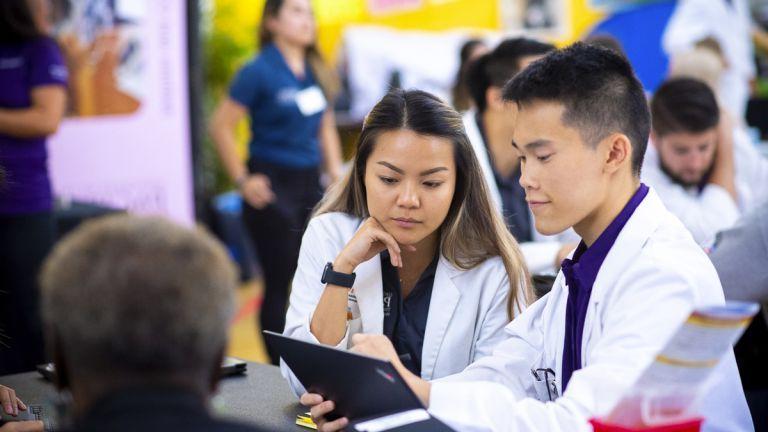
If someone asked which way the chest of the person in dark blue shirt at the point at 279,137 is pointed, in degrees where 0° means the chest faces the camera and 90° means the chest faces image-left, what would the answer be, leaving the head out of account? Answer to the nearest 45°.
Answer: approximately 315°

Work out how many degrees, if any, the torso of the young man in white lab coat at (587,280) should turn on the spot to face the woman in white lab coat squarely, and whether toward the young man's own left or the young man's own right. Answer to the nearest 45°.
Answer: approximately 90° to the young man's own right

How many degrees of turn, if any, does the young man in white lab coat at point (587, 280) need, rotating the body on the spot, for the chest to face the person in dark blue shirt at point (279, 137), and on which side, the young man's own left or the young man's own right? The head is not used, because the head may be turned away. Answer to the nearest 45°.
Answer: approximately 90° to the young man's own right

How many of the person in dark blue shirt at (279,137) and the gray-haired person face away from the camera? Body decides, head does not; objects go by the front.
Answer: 1

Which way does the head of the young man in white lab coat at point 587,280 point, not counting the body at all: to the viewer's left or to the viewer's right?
to the viewer's left

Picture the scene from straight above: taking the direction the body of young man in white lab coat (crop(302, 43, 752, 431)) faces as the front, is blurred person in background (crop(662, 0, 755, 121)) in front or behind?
behind

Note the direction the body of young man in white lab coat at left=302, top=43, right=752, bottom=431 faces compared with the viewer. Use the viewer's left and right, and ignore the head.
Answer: facing the viewer and to the left of the viewer

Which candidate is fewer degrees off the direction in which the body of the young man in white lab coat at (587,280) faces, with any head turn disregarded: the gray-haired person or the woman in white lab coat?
the gray-haired person

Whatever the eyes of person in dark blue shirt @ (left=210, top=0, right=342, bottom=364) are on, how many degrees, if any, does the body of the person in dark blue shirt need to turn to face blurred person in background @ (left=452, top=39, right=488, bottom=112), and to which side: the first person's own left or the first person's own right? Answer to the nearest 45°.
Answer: approximately 45° to the first person's own left

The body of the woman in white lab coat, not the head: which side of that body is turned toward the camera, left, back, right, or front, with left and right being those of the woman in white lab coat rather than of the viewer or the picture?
front

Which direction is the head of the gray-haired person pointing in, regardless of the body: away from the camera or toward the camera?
away from the camera

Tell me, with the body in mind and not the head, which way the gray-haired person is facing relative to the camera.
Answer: away from the camera

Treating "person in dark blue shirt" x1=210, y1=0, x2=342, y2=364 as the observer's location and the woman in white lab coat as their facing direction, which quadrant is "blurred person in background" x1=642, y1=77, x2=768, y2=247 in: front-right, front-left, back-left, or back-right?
front-left

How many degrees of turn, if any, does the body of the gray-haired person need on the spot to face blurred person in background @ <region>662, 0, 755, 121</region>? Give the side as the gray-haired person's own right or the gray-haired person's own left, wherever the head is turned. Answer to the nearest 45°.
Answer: approximately 45° to the gray-haired person's own right

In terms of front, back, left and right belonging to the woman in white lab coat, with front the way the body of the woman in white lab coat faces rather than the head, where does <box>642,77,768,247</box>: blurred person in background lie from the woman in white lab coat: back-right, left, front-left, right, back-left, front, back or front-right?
back-left

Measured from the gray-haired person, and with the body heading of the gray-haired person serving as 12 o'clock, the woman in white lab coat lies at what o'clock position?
The woman in white lab coat is roughly at 1 o'clock from the gray-haired person.

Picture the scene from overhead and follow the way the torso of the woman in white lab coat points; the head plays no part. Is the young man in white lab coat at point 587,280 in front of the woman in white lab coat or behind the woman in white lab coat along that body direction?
in front

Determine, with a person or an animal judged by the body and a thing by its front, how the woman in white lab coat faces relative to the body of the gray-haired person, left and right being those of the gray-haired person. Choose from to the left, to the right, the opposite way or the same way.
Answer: the opposite way

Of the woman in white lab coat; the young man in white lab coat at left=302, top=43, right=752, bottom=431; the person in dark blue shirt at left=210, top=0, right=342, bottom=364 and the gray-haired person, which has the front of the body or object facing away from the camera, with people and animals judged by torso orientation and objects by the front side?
the gray-haired person
